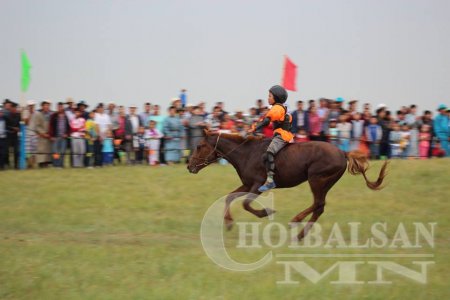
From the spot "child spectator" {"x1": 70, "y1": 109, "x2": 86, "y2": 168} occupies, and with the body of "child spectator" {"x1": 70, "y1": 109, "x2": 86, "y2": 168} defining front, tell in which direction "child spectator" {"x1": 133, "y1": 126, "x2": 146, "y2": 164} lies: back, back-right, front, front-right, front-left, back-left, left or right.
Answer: left

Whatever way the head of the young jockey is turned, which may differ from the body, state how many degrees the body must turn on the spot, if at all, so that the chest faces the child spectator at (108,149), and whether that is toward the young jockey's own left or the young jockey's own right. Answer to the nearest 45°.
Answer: approximately 45° to the young jockey's own right

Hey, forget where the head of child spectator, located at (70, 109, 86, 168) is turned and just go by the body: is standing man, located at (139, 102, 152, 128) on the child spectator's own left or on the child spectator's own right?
on the child spectator's own left

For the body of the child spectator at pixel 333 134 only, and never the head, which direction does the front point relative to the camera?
toward the camera

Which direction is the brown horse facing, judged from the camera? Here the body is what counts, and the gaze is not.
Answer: to the viewer's left

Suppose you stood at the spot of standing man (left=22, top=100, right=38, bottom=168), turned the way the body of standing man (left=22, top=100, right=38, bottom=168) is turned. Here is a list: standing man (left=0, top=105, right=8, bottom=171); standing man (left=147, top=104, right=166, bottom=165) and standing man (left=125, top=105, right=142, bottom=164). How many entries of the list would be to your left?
2

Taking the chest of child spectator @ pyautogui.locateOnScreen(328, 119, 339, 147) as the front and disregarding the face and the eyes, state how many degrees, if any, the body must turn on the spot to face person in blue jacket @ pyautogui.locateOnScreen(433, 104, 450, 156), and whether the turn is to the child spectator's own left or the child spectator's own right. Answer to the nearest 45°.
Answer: approximately 135° to the child spectator's own left

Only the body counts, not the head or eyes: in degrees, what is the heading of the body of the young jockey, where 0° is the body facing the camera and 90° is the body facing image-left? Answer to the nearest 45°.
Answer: approximately 90°

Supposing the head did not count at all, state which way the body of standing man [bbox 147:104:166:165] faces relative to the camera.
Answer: toward the camera

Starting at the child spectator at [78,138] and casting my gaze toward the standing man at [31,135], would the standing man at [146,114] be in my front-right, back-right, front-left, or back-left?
back-right

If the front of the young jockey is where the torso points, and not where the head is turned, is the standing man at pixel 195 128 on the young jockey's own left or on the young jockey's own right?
on the young jockey's own right

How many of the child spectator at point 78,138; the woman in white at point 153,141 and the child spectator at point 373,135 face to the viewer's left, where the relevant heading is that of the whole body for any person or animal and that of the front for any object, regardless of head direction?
0

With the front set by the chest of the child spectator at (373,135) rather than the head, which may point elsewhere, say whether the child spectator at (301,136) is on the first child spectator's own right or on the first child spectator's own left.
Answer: on the first child spectator's own right

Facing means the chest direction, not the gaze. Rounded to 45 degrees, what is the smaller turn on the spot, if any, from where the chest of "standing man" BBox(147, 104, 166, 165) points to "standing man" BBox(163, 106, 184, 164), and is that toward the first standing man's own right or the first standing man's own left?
approximately 45° to the first standing man's own left

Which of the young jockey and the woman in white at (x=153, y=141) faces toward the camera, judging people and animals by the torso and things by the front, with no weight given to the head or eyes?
the woman in white

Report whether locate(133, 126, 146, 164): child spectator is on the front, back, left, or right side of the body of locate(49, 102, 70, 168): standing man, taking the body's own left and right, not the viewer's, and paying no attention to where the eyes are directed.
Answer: left

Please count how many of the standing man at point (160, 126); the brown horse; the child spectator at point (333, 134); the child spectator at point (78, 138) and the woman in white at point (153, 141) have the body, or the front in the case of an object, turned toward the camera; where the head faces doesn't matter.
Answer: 4

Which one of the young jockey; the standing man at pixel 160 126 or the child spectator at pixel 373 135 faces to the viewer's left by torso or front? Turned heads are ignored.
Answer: the young jockey

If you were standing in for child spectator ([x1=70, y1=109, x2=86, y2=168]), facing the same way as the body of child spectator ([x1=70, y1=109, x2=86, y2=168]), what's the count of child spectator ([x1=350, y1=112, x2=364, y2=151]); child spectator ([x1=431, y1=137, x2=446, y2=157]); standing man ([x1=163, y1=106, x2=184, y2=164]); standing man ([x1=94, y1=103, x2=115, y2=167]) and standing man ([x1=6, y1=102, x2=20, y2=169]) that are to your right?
1
